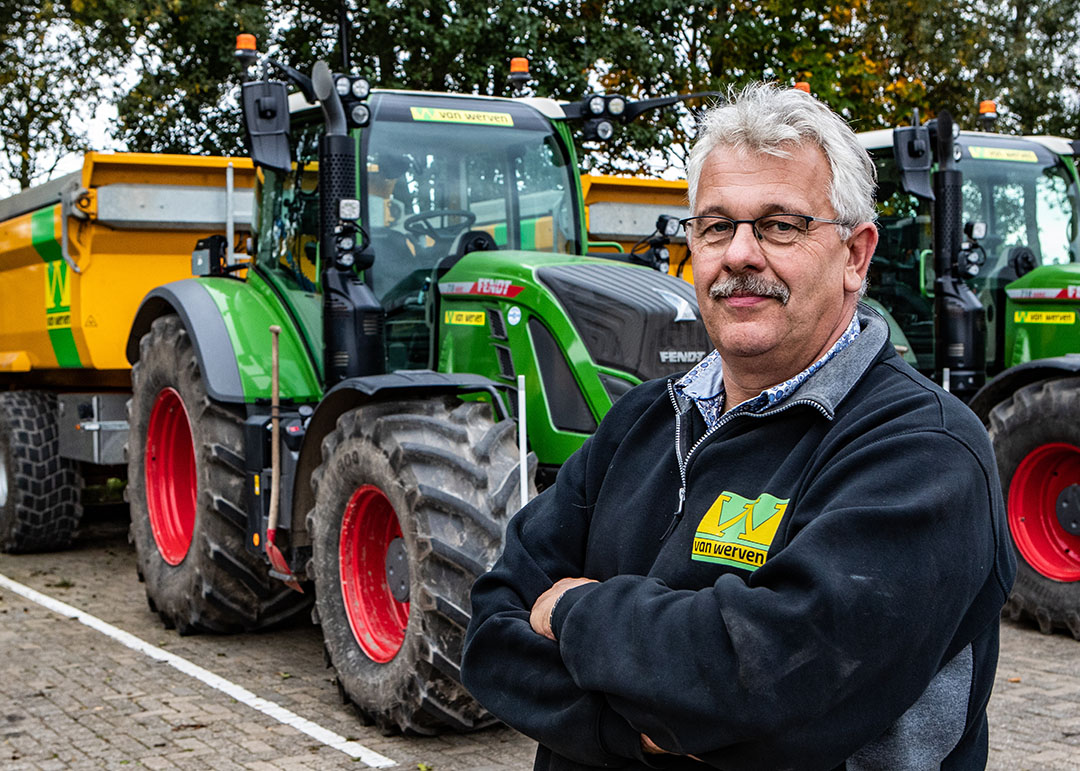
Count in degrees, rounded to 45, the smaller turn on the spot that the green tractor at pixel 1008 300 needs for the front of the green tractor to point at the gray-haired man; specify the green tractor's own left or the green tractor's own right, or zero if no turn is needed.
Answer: approximately 45° to the green tractor's own right

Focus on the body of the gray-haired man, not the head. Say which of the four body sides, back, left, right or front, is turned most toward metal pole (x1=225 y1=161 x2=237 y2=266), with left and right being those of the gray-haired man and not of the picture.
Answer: right

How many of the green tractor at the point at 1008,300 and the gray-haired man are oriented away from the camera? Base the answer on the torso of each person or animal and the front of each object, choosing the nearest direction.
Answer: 0

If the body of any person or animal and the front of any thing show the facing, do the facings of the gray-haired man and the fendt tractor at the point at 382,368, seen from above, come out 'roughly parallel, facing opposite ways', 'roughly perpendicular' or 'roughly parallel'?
roughly perpendicular

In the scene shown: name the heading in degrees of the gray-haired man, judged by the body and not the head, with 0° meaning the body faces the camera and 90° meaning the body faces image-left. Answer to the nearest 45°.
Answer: approximately 45°

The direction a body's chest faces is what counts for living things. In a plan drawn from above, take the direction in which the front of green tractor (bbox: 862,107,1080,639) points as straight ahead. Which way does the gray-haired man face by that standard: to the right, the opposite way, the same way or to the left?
to the right

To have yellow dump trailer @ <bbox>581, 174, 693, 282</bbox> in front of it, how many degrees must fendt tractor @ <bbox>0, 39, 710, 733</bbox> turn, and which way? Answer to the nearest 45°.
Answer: approximately 90° to its left

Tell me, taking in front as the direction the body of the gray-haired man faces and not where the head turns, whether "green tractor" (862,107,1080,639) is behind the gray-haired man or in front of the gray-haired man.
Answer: behind

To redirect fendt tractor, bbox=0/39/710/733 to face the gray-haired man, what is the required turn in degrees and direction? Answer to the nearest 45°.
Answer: approximately 45° to its right

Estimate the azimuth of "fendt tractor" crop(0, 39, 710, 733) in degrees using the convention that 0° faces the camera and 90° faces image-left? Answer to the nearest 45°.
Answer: approximately 315°

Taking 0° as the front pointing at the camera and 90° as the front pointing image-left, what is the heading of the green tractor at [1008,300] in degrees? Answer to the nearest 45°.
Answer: approximately 315°

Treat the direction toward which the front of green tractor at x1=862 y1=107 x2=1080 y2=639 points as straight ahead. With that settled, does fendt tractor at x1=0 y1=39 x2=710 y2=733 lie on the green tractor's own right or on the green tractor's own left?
on the green tractor's own right

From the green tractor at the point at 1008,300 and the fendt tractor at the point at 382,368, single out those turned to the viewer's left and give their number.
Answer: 0

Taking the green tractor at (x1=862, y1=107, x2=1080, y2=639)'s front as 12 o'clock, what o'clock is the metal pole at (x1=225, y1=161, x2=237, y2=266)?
The metal pole is roughly at 4 o'clock from the green tractor.

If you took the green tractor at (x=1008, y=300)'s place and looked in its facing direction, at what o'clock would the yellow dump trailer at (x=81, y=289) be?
The yellow dump trailer is roughly at 4 o'clock from the green tractor.
